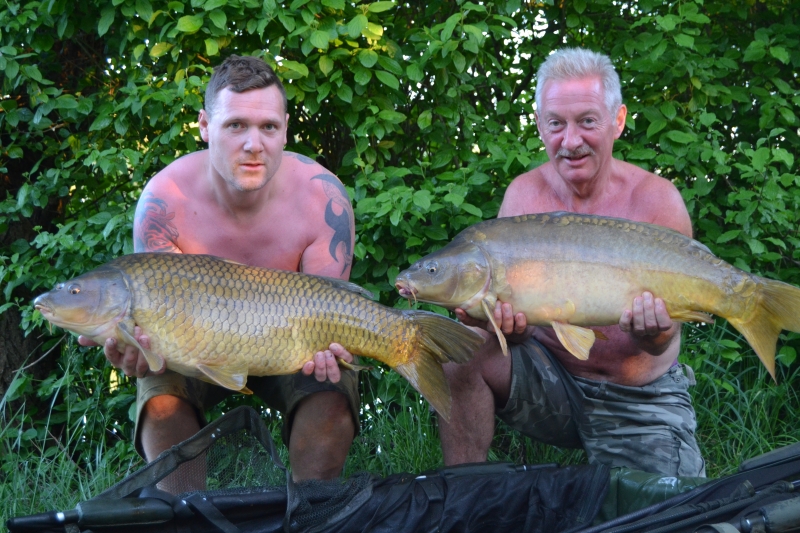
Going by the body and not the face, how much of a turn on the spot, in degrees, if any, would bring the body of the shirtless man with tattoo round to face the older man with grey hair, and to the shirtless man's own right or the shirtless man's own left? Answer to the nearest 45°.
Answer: approximately 90° to the shirtless man's own left

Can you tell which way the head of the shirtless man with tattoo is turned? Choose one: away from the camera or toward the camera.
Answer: toward the camera

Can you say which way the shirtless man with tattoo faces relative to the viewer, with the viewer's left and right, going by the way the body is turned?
facing the viewer
